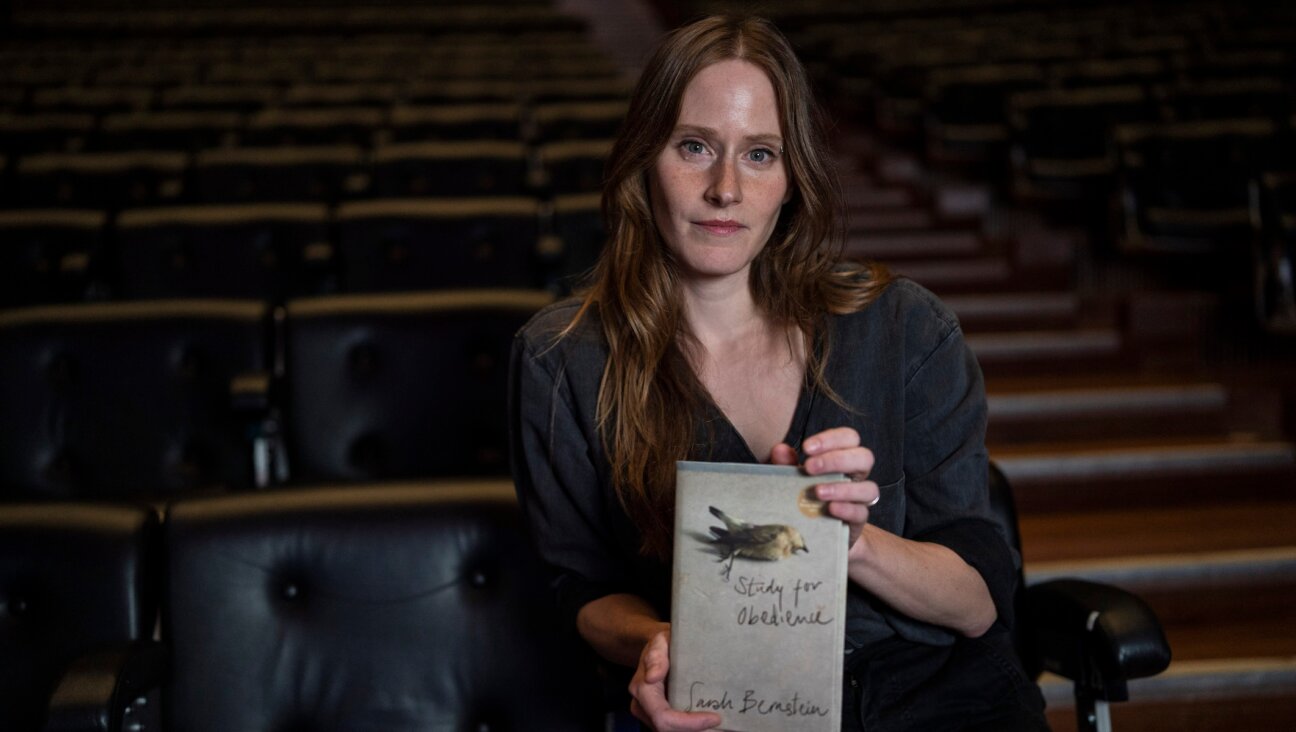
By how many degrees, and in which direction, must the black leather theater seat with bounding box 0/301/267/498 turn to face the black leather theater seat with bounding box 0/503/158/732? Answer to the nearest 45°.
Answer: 0° — it already faces it

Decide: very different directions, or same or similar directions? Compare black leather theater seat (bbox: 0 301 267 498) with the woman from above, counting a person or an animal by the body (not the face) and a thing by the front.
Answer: same or similar directions

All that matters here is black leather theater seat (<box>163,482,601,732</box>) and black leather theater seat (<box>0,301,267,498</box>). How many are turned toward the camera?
2

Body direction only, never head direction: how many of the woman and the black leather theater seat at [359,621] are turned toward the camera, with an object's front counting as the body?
2

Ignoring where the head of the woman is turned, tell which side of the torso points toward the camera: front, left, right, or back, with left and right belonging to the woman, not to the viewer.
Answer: front

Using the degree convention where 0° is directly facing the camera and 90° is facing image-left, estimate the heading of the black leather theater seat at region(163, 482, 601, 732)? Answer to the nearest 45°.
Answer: approximately 0°

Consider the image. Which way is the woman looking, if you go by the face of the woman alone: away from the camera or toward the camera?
toward the camera

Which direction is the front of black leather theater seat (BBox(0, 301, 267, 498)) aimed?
toward the camera

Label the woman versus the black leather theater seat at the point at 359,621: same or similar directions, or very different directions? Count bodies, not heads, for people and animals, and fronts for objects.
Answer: same or similar directions

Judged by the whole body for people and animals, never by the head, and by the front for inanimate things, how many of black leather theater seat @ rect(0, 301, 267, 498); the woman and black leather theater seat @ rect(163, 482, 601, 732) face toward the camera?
3

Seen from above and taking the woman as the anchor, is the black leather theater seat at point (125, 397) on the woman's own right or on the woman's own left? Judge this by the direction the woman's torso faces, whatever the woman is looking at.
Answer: on the woman's own right

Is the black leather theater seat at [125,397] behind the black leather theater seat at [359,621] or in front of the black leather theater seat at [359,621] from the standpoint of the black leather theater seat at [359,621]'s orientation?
behind

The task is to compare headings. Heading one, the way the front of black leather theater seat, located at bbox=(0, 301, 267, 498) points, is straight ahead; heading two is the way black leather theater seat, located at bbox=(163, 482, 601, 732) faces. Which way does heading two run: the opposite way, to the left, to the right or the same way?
the same way
